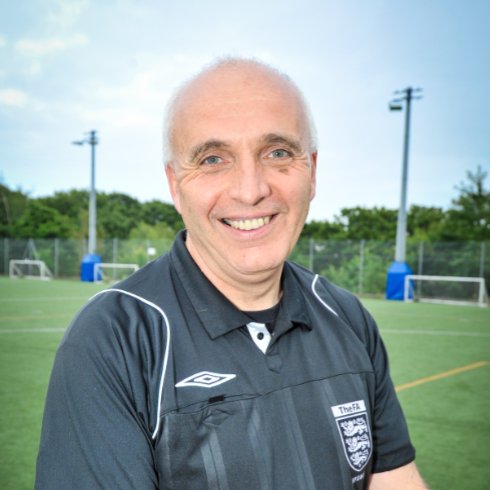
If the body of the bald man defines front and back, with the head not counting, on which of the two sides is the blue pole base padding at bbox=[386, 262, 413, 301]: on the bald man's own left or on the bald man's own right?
on the bald man's own left

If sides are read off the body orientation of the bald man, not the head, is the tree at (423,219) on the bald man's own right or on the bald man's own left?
on the bald man's own left

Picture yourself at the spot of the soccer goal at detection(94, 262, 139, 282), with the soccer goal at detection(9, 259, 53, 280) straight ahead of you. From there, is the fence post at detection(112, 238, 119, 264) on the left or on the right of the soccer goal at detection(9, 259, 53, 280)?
right

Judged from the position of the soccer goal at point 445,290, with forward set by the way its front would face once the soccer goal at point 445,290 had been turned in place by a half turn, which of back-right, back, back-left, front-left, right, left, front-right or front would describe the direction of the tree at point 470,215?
front

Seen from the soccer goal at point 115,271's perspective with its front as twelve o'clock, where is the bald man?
The bald man is roughly at 12 o'clock from the soccer goal.

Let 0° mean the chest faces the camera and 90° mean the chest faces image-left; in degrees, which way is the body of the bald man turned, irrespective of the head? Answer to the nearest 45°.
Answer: approximately 315°

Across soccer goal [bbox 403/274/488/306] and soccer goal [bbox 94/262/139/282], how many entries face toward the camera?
2

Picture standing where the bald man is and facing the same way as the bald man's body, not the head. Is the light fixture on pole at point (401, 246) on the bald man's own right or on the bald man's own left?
on the bald man's own left
